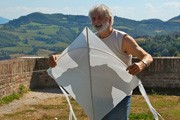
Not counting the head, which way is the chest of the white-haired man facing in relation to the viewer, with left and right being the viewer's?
facing the viewer and to the left of the viewer

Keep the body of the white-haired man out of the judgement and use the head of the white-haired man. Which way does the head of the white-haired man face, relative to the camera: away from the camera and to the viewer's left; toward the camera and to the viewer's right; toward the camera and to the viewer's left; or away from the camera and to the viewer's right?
toward the camera and to the viewer's left
